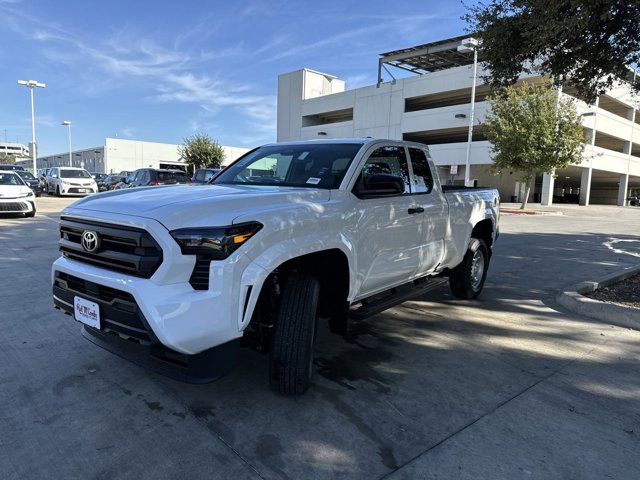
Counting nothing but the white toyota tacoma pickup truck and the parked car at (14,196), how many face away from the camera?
0

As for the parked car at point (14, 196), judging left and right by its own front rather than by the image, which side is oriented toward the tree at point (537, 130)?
left

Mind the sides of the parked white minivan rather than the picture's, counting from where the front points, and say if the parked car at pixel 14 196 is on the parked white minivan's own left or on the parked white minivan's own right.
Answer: on the parked white minivan's own right

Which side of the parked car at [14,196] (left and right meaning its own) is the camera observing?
front

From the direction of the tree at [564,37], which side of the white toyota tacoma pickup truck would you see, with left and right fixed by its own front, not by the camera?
back

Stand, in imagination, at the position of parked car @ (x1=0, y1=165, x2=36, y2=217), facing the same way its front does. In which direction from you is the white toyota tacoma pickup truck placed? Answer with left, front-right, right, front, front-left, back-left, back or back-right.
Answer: front

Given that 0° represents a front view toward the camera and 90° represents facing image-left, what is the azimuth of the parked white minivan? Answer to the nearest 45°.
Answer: approximately 315°

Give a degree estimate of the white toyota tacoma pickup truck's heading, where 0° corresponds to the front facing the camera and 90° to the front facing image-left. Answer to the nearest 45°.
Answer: approximately 45°

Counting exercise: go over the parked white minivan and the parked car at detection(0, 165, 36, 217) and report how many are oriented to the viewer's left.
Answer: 0

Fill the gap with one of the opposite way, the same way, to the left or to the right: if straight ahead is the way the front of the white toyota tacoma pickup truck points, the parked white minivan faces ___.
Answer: to the left

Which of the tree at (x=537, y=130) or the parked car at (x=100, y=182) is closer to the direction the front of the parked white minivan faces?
the tree

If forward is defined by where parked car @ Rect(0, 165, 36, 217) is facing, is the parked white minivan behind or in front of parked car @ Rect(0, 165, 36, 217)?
behind

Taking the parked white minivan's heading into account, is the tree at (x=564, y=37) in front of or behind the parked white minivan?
in front
